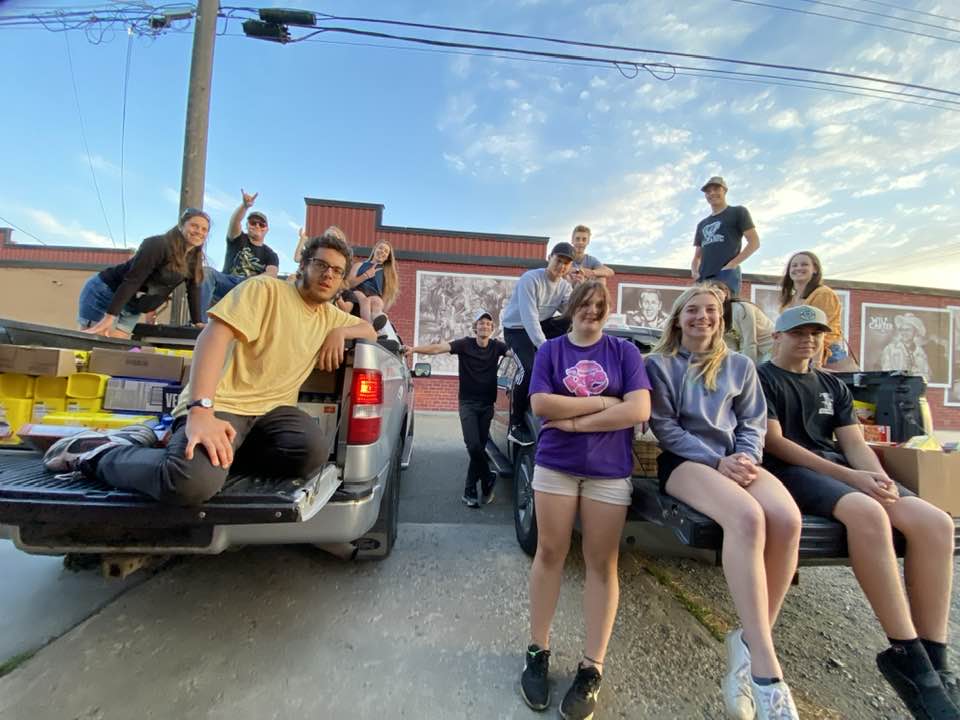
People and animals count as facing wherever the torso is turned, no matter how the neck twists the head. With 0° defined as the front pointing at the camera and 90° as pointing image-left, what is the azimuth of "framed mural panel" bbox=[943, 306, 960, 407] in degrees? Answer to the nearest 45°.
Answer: approximately 0°

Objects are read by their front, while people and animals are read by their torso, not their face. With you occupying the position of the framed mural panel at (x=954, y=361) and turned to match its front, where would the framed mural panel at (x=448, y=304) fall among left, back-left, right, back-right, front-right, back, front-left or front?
front-right

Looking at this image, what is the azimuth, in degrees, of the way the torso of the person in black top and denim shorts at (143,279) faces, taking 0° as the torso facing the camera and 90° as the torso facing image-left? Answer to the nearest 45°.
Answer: approximately 315°

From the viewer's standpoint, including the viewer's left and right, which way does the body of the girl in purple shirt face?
facing the viewer

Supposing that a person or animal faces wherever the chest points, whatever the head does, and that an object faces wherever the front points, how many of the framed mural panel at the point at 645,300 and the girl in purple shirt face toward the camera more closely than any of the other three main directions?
2

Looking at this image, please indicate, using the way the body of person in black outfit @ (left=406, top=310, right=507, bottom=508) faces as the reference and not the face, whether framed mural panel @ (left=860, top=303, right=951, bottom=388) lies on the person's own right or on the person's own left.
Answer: on the person's own left

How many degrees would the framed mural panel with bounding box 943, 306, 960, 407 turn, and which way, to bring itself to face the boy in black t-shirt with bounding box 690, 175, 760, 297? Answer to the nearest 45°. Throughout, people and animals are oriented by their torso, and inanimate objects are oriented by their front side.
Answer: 0° — it already faces them

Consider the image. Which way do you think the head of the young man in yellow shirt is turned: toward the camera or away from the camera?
toward the camera

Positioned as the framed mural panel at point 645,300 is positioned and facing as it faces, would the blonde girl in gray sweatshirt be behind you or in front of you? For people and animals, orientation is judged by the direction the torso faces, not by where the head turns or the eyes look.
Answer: in front

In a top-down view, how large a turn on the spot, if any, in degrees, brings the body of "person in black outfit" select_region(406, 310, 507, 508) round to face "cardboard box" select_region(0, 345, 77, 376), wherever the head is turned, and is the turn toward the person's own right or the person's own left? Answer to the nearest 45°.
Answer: approximately 45° to the person's own right

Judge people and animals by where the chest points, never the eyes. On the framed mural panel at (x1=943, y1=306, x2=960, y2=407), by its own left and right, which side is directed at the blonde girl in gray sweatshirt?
front

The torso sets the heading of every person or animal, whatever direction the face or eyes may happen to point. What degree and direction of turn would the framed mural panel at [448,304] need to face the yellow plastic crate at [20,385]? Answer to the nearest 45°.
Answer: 0° — it already faces it

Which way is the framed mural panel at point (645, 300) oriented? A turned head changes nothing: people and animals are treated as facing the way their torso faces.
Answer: toward the camera

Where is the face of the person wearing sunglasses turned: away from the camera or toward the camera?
toward the camera

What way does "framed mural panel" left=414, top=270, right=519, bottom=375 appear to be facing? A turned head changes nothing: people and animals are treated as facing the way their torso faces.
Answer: toward the camera
